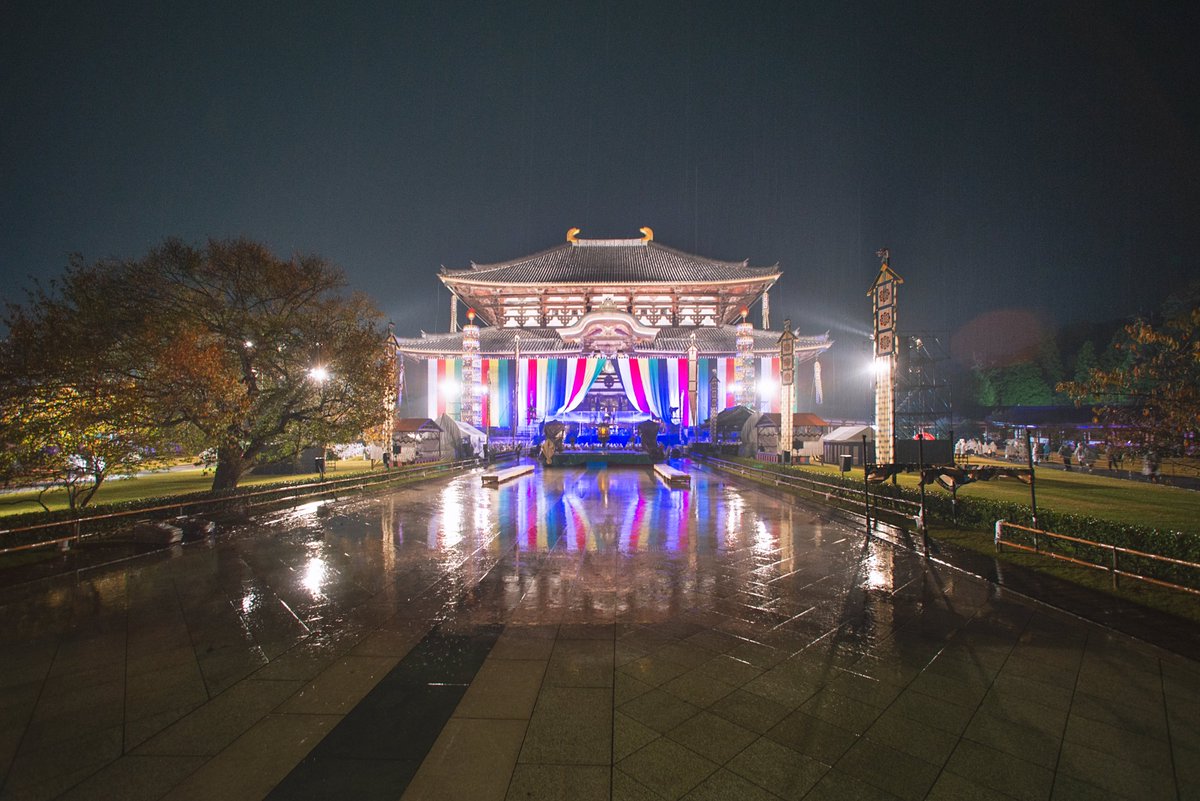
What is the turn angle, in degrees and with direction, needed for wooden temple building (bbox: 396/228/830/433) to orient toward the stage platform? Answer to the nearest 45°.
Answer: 0° — it already faces it

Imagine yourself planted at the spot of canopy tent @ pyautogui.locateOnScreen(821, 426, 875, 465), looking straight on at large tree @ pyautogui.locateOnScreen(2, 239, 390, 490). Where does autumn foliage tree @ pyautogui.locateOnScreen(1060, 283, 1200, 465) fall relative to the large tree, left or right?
left

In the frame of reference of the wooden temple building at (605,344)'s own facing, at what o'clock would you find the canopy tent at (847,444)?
The canopy tent is roughly at 11 o'clock from the wooden temple building.

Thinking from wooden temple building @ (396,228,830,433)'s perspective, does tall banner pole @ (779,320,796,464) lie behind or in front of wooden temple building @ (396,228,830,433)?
in front

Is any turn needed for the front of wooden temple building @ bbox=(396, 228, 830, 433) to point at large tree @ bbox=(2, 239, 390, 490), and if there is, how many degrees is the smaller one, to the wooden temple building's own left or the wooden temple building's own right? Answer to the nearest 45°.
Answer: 0° — it already faces it

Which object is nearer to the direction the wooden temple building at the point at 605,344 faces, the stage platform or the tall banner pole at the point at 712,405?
the stage platform

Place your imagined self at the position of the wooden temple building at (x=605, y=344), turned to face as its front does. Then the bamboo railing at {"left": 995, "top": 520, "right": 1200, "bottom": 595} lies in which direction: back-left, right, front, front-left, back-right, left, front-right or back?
front

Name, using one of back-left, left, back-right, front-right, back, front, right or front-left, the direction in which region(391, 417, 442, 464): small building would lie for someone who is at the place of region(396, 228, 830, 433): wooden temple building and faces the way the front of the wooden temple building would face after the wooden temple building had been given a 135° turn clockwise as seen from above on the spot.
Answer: left

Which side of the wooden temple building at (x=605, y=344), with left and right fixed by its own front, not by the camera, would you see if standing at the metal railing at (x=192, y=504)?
front

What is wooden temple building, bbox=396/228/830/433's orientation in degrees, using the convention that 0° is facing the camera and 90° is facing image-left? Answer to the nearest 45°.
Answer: approximately 0°

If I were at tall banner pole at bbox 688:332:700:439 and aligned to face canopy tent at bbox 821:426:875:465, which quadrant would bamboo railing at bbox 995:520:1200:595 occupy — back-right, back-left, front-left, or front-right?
front-right

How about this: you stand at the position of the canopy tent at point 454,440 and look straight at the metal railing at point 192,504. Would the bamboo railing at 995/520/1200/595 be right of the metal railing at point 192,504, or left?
left

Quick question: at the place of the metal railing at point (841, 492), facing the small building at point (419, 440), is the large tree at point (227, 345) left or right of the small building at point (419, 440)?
left

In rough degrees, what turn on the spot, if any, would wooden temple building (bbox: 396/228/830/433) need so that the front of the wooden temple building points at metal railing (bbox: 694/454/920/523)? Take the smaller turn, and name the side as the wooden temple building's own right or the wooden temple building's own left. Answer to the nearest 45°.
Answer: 0° — it already faces it
